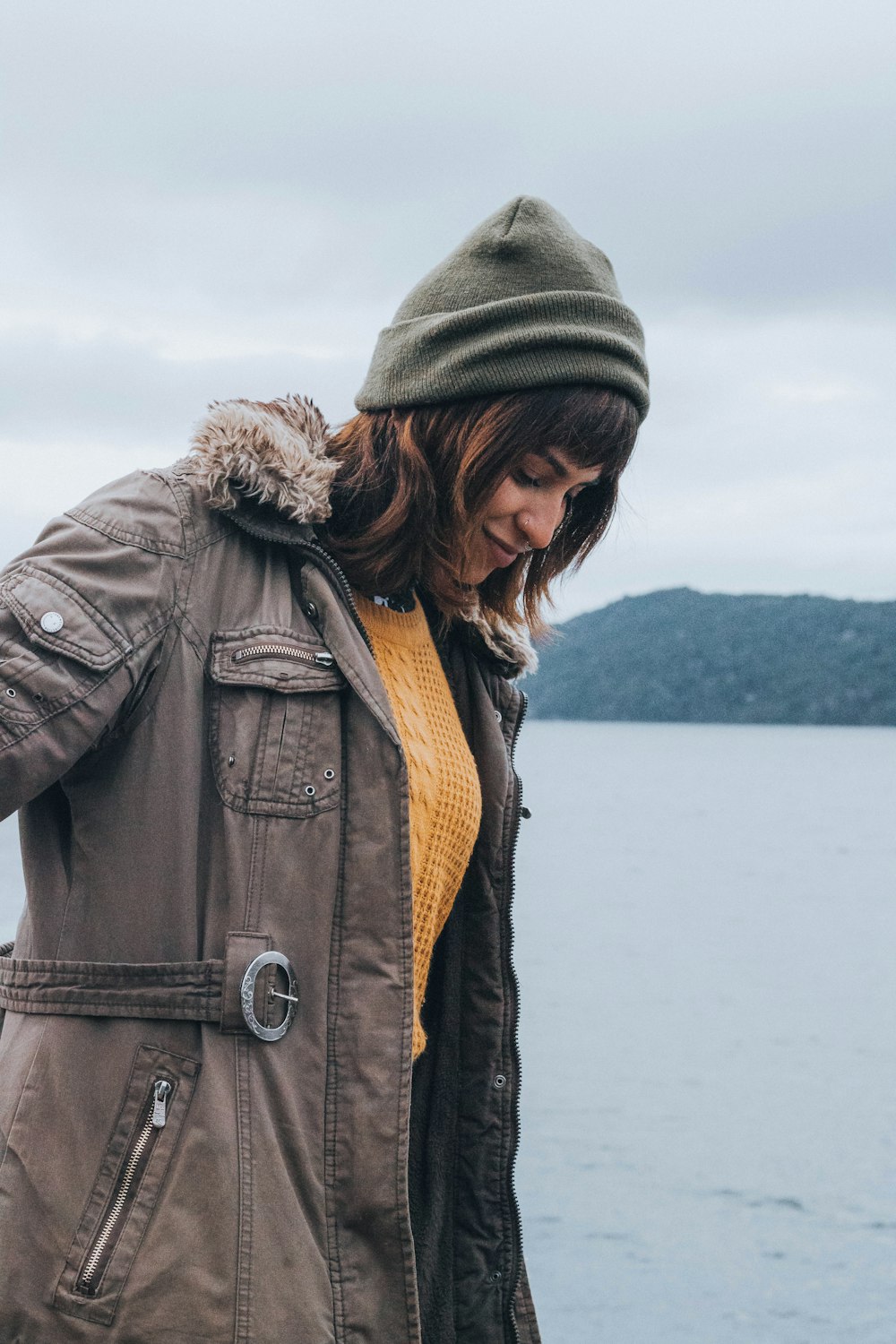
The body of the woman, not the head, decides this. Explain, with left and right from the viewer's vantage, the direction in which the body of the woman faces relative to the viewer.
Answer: facing the viewer and to the right of the viewer
